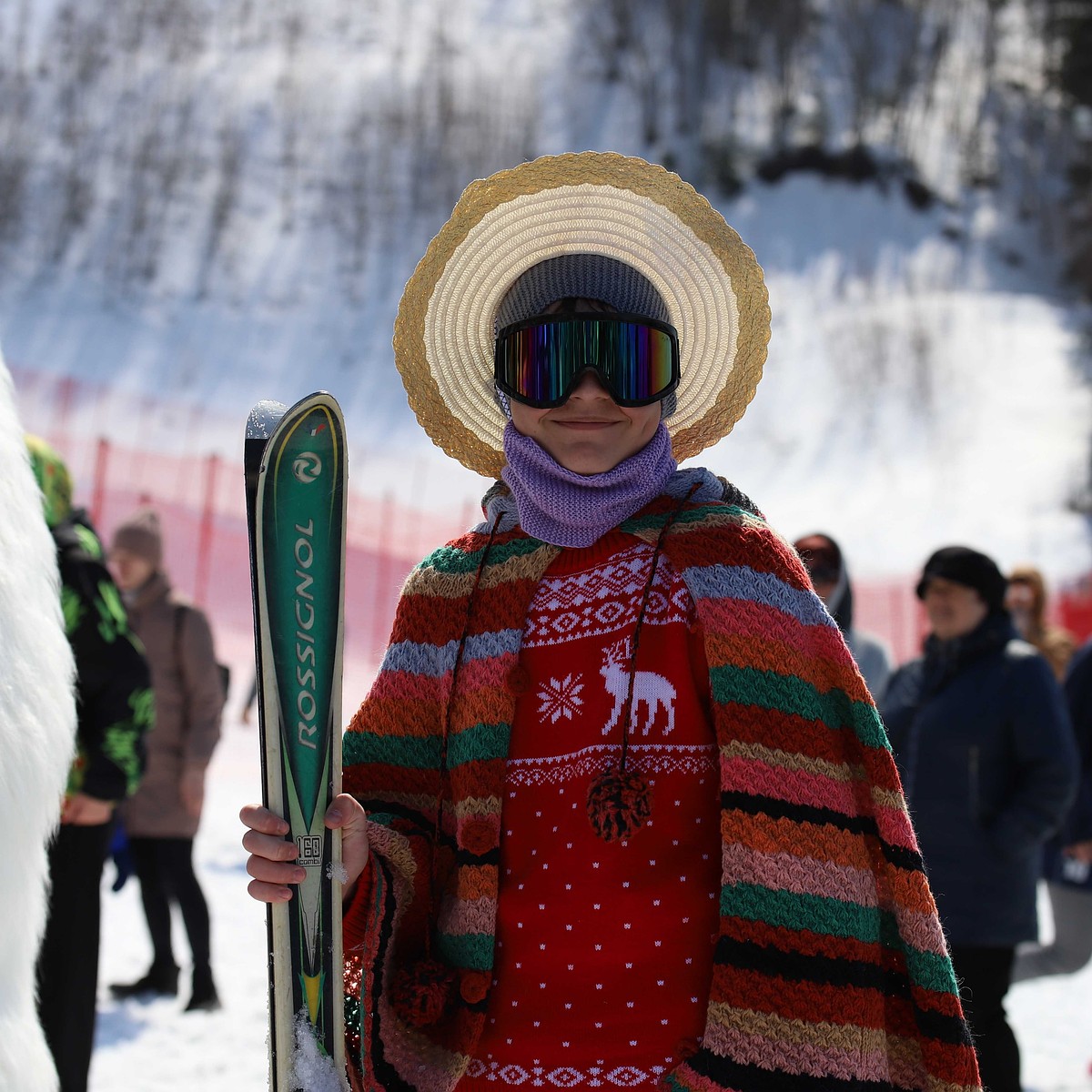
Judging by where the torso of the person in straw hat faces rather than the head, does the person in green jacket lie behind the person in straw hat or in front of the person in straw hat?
behind

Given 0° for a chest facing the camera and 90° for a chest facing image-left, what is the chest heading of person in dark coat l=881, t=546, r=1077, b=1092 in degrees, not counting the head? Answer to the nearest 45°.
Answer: approximately 45°

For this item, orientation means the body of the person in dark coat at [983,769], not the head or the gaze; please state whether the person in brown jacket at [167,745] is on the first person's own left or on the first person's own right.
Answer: on the first person's own right
